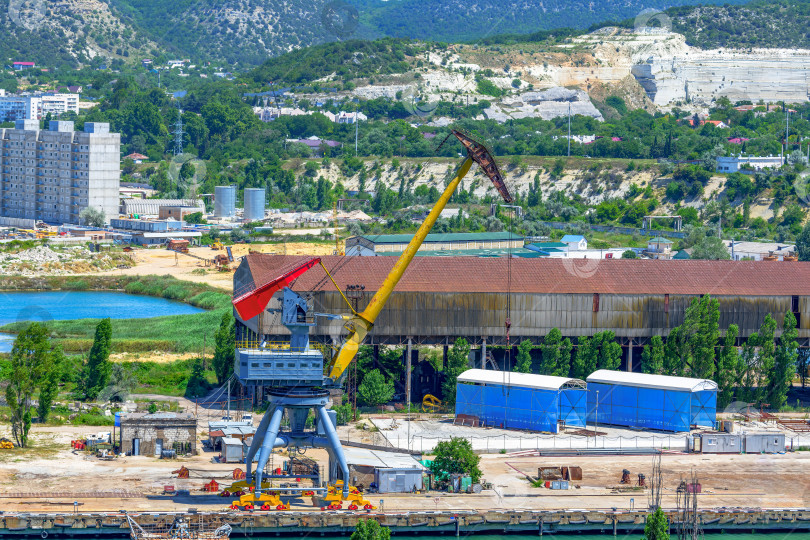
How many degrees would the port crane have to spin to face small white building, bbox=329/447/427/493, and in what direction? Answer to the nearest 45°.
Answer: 0° — it already faces it

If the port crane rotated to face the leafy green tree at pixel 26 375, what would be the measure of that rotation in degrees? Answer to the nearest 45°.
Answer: approximately 135° to its left

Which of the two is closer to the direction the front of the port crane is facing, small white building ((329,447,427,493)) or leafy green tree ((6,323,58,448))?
the small white building

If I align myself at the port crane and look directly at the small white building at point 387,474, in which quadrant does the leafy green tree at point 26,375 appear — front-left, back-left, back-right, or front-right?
back-left

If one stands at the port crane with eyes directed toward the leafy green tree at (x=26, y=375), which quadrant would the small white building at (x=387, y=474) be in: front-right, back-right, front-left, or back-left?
back-right

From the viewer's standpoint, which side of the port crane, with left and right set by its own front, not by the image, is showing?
right
